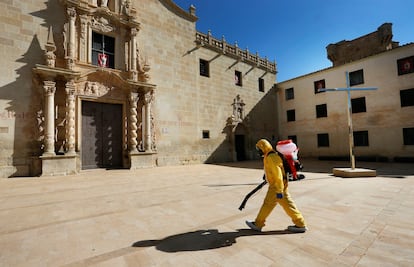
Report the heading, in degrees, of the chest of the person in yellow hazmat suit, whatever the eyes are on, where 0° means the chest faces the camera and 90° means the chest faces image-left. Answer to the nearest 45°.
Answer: approximately 90°

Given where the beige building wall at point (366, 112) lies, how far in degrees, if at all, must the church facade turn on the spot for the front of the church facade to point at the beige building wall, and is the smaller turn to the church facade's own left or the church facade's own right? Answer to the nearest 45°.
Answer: approximately 45° to the church facade's own left

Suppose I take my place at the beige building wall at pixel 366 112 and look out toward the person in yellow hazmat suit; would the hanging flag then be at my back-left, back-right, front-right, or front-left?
front-right

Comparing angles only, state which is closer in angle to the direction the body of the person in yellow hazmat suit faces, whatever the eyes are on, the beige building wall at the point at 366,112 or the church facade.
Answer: the church facade
